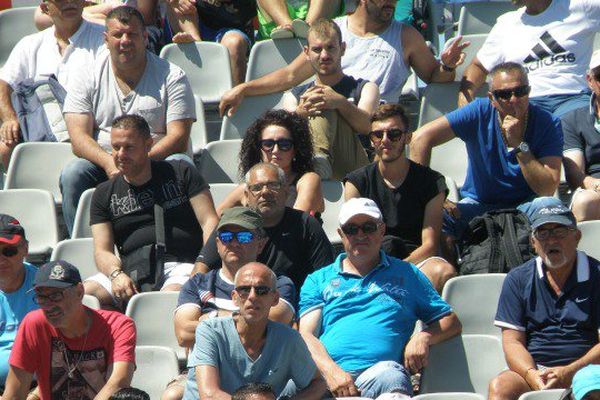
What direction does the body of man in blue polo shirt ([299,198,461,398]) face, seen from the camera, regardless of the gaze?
toward the camera

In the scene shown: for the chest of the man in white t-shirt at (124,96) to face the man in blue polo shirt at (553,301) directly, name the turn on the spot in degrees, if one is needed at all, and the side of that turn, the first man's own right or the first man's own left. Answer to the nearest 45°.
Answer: approximately 45° to the first man's own left

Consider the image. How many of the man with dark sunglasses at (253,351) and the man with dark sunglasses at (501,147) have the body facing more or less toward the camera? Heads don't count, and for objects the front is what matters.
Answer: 2

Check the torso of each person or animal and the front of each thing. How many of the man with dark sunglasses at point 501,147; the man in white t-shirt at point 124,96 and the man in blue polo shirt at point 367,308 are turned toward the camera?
3

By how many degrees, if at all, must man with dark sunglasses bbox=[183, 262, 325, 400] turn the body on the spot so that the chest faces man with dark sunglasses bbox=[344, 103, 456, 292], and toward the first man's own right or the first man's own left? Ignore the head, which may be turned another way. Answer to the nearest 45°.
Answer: approximately 135° to the first man's own left

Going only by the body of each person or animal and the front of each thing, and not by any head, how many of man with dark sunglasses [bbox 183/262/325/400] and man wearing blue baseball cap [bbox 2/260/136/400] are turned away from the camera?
0

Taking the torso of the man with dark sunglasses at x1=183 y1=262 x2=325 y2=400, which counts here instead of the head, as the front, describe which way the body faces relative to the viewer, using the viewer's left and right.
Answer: facing the viewer

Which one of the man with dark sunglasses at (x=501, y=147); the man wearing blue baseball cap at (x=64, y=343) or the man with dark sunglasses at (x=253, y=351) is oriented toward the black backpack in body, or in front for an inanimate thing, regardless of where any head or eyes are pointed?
the man with dark sunglasses at (x=501, y=147)

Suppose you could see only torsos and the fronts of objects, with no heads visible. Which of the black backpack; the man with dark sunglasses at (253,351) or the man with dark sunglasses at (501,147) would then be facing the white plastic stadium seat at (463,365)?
the man with dark sunglasses at (501,147)

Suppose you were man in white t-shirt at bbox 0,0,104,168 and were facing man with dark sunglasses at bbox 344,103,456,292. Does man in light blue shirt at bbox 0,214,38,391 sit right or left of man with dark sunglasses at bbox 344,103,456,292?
right
